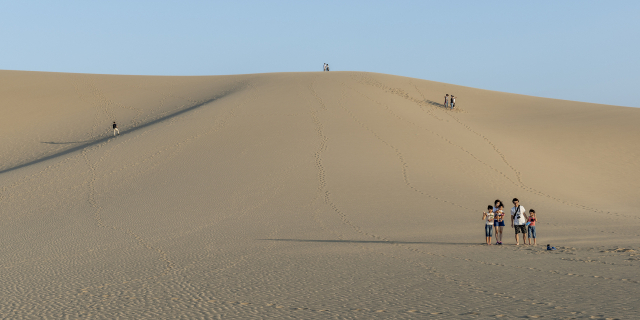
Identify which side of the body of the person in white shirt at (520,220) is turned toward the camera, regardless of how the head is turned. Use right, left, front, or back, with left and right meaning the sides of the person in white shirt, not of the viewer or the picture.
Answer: front
